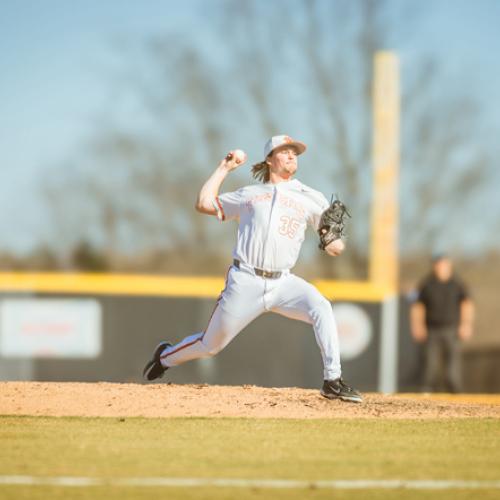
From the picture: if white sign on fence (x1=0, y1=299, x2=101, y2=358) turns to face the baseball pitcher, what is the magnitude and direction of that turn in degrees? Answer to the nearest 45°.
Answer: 0° — it already faces them

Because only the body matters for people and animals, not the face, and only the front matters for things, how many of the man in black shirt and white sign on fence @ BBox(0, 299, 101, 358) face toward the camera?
2

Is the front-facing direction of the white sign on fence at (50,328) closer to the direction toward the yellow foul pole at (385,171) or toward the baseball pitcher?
the baseball pitcher

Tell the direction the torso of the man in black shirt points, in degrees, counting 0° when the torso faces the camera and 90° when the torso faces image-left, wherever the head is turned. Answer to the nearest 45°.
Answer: approximately 0°

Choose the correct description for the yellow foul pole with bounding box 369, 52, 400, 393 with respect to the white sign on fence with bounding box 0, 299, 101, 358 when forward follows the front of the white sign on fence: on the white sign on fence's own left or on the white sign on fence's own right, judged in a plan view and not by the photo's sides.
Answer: on the white sign on fence's own left

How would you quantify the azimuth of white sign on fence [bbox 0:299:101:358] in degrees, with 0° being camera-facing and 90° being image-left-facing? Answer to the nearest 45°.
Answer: approximately 0°

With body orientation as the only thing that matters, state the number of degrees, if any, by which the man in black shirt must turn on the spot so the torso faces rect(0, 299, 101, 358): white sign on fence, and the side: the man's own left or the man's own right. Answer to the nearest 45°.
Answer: approximately 90° to the man's own right

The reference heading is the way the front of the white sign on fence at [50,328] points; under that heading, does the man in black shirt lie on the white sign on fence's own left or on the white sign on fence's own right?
on the white sign on fence's own left
